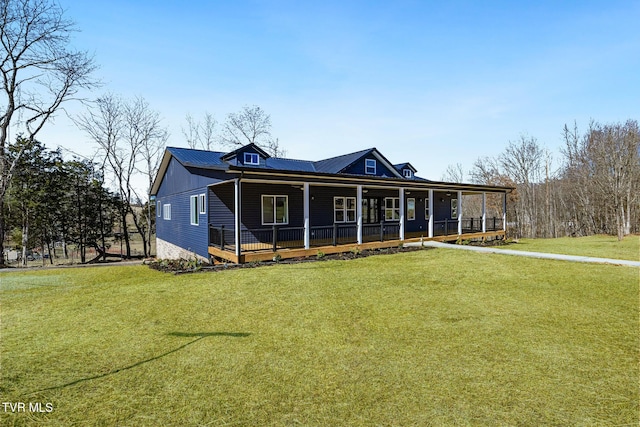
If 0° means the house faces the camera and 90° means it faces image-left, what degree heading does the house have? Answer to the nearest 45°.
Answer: approximately 315°

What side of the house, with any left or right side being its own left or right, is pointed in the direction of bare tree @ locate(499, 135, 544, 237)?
left

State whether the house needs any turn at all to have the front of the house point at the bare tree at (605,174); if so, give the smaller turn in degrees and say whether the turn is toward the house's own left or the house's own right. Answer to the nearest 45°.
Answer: approximately 90° to the house's own left
